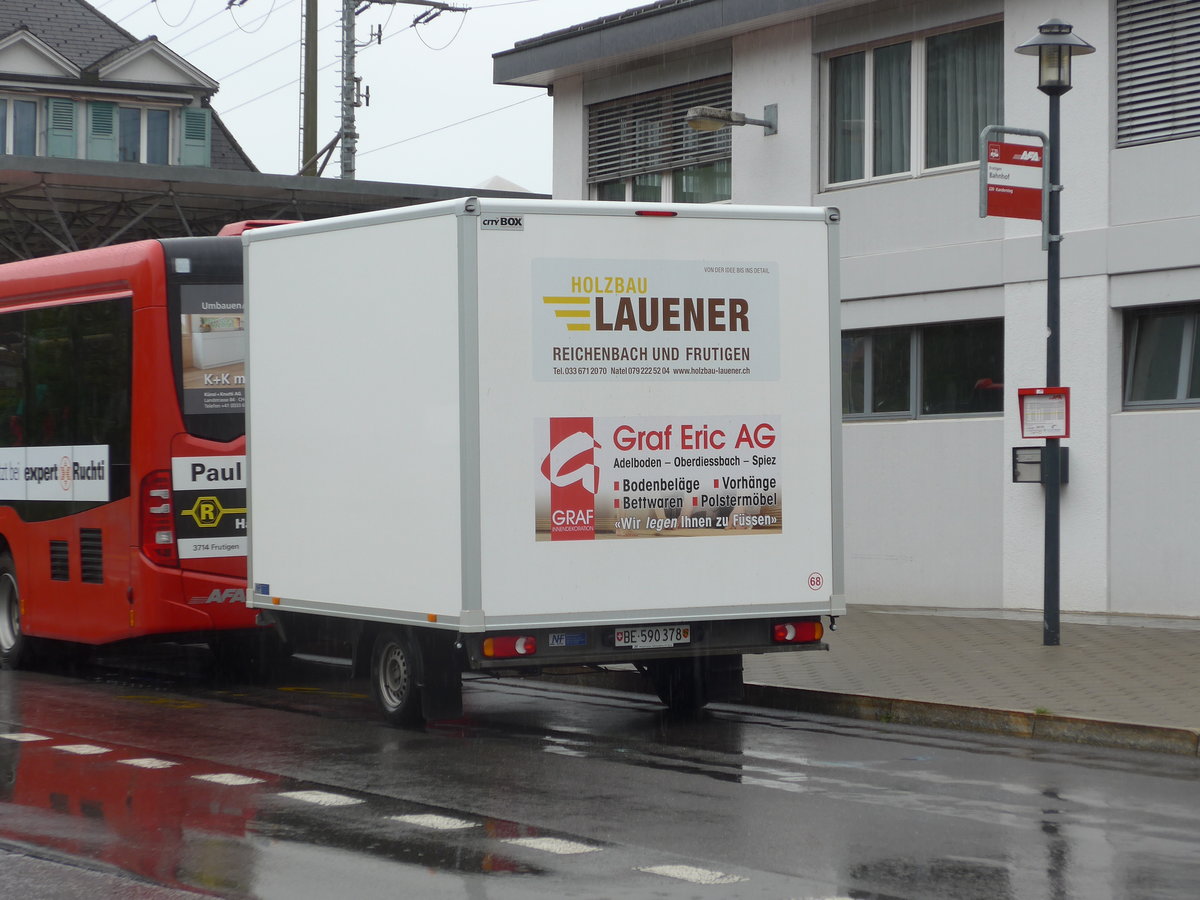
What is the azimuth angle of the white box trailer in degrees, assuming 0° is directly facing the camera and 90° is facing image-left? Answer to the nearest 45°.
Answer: approximately 135°

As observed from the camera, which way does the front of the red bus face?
facing away from the viewer and to the left of the viewer

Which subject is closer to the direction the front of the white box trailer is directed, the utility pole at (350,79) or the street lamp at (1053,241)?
the utility pole

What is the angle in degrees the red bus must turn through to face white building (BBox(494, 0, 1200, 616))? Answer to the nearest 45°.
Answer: approximately 135° to its right

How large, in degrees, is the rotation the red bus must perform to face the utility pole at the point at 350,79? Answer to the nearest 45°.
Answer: approximately 45° to its right

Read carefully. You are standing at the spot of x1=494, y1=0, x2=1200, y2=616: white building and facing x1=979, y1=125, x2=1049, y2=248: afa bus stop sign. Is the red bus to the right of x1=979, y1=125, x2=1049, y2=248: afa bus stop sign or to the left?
right

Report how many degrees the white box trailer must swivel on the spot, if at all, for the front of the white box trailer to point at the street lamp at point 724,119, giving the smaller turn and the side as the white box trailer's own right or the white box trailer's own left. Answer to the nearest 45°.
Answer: approximately 45° to the white box trailer's own right

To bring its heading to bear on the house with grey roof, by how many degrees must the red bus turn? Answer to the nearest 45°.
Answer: approximately 45° to its right
